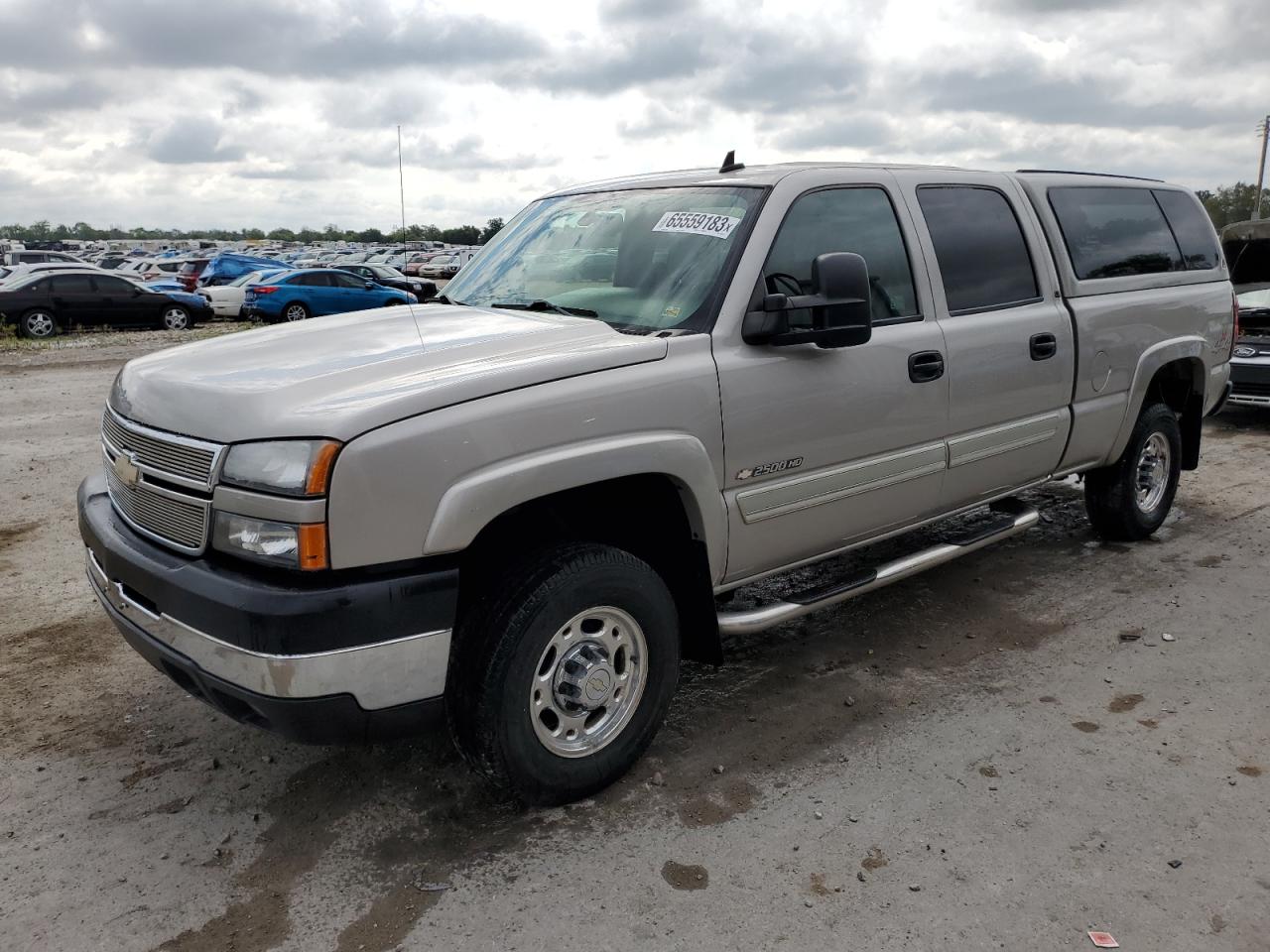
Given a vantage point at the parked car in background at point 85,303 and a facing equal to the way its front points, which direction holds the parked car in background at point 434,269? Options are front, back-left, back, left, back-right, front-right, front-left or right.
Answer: front-left

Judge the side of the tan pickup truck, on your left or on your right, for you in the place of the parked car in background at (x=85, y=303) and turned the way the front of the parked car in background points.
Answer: on your right

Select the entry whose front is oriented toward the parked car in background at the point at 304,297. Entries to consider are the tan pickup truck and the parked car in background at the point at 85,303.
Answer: the parked car in background at the point at 85,303

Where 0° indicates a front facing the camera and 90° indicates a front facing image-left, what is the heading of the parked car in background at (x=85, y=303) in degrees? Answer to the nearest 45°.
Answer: approximately 270°

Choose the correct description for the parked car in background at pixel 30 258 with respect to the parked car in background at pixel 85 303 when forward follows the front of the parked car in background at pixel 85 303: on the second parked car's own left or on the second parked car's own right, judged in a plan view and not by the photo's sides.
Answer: on the second parked car's own left

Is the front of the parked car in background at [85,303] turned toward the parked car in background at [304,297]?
yes

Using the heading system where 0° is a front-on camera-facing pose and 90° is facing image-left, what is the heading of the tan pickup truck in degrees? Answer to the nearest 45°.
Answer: approximately 45°

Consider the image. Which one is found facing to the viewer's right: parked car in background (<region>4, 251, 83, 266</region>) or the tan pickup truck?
the parked car in background

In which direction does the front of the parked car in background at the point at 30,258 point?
to the viewer's right

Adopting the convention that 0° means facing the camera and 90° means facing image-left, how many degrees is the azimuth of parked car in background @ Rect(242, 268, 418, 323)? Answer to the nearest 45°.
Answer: approximately 225°

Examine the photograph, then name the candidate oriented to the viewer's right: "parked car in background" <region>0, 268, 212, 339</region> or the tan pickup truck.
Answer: the parked car in background

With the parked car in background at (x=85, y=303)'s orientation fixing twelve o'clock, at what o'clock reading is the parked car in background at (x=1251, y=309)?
the parked car in background at (x=1251, y=309) is roughly at 2 o'clock from the parked car in background at (x=85, y=303).

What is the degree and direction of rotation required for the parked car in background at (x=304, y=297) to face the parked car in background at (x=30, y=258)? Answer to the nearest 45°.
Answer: approximately 90° to its left

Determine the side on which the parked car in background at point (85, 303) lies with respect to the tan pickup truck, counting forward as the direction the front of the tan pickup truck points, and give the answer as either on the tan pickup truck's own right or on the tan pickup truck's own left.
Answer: on the tan pickup truck's own right
